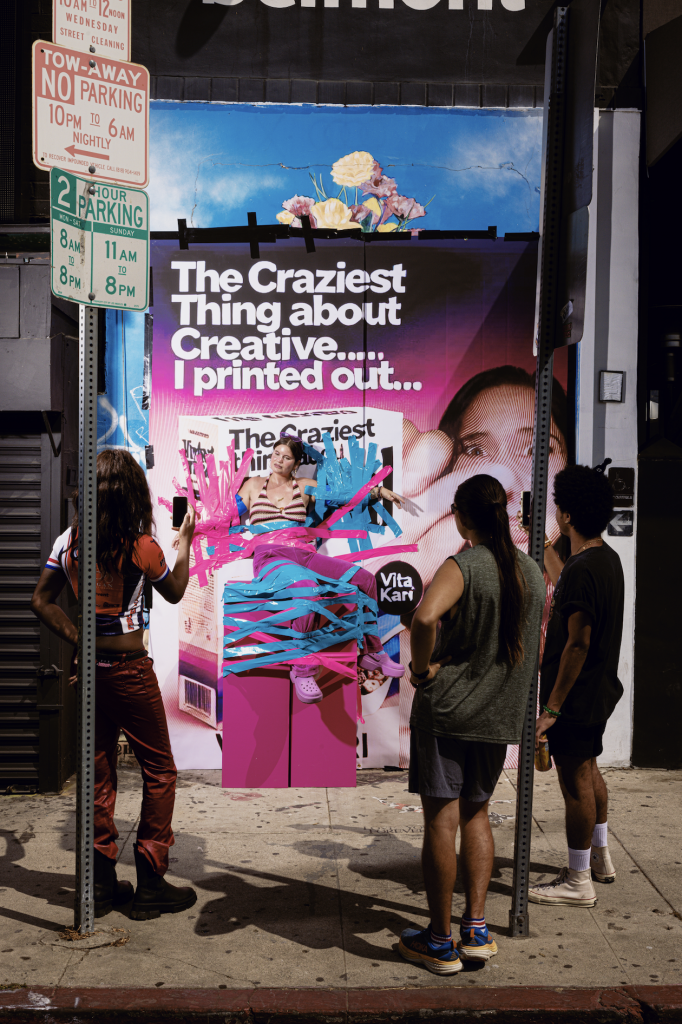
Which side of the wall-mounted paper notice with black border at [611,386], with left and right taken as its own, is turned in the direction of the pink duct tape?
right

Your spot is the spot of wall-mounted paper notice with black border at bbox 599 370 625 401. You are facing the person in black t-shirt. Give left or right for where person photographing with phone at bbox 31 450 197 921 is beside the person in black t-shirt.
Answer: right

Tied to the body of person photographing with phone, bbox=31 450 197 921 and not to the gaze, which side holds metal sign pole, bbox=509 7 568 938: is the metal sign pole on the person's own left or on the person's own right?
on the person's own right

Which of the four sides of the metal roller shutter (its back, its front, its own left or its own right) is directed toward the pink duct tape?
left

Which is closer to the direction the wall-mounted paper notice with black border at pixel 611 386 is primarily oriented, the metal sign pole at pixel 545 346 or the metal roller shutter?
the metal sign pole

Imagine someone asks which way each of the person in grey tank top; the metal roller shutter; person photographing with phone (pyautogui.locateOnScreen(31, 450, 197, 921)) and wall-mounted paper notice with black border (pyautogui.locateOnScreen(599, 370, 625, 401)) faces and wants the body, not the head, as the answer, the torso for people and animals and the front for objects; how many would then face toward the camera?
2

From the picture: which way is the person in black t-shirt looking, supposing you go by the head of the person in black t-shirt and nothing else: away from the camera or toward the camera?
away from the camera

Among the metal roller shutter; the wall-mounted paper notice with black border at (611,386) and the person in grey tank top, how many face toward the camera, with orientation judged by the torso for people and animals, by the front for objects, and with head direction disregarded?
2

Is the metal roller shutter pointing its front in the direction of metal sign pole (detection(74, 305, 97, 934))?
yes
